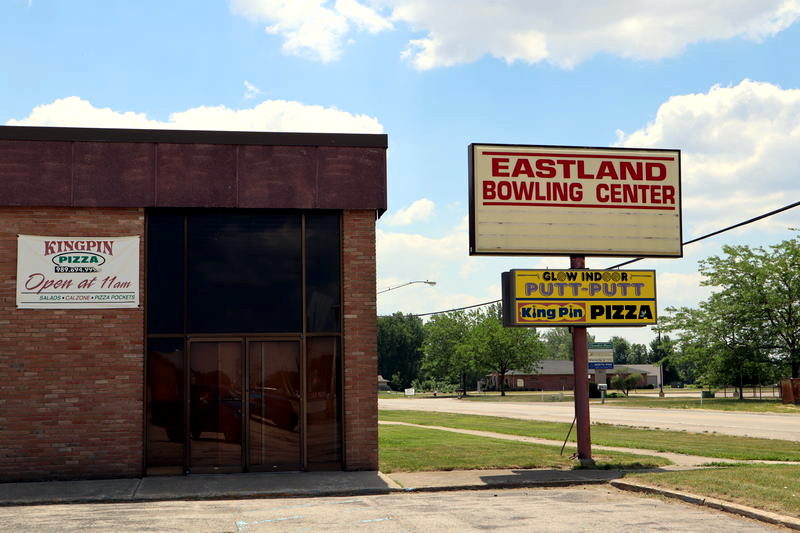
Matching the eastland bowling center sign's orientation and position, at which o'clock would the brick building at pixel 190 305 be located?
The brick building is roughly at 2 o'clock from the eastland bowling center sign.

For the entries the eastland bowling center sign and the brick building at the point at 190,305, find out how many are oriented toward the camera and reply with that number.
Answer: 2

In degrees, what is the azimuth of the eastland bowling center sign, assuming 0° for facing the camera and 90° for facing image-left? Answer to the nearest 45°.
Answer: approximately 0°

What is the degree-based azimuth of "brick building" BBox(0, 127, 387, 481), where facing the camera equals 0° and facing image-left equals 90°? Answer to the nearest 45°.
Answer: approximately 0°

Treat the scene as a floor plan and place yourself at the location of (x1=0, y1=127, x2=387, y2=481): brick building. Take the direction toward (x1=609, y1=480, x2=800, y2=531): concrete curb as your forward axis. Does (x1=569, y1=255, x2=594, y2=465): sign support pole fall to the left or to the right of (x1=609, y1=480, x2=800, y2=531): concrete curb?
left

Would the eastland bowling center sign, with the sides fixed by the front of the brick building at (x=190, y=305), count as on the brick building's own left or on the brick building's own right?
on the brick building's own left

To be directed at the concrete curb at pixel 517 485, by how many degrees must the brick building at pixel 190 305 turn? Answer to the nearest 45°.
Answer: approximately 45° to its left

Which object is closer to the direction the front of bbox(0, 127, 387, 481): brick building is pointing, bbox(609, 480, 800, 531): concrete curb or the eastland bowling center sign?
the concrete curb
